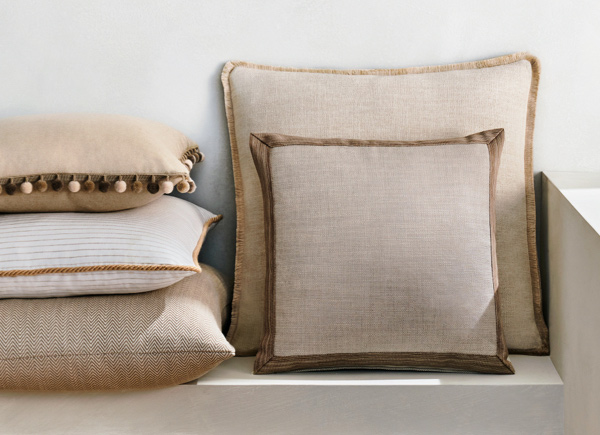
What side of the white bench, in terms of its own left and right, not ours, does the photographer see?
front
